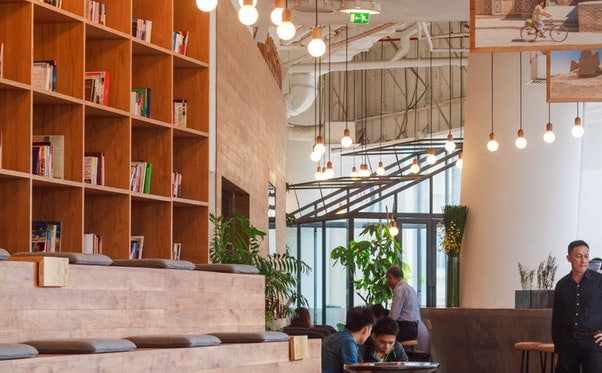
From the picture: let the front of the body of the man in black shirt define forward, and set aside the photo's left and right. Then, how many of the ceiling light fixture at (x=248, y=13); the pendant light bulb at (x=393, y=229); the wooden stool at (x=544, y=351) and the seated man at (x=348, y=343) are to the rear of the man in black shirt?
2

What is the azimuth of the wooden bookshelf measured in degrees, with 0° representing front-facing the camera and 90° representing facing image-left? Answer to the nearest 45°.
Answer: approximately 315°

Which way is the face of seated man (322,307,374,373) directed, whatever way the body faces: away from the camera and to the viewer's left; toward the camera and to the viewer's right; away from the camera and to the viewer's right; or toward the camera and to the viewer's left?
away from the camera and to the viewer's right

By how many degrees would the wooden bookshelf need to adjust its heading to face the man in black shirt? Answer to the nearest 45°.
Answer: approximately 45° to its left

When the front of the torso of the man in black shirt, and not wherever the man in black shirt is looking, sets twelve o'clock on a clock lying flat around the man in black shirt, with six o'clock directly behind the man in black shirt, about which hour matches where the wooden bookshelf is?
The wooden bookshelf is roughly at 2 o'clock from the man in black shirt.

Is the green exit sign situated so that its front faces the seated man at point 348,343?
yes
